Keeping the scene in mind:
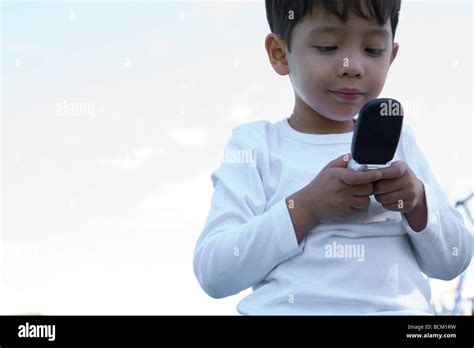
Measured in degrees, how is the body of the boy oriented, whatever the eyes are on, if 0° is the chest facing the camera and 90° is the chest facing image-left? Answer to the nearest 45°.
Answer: approximately 0°
